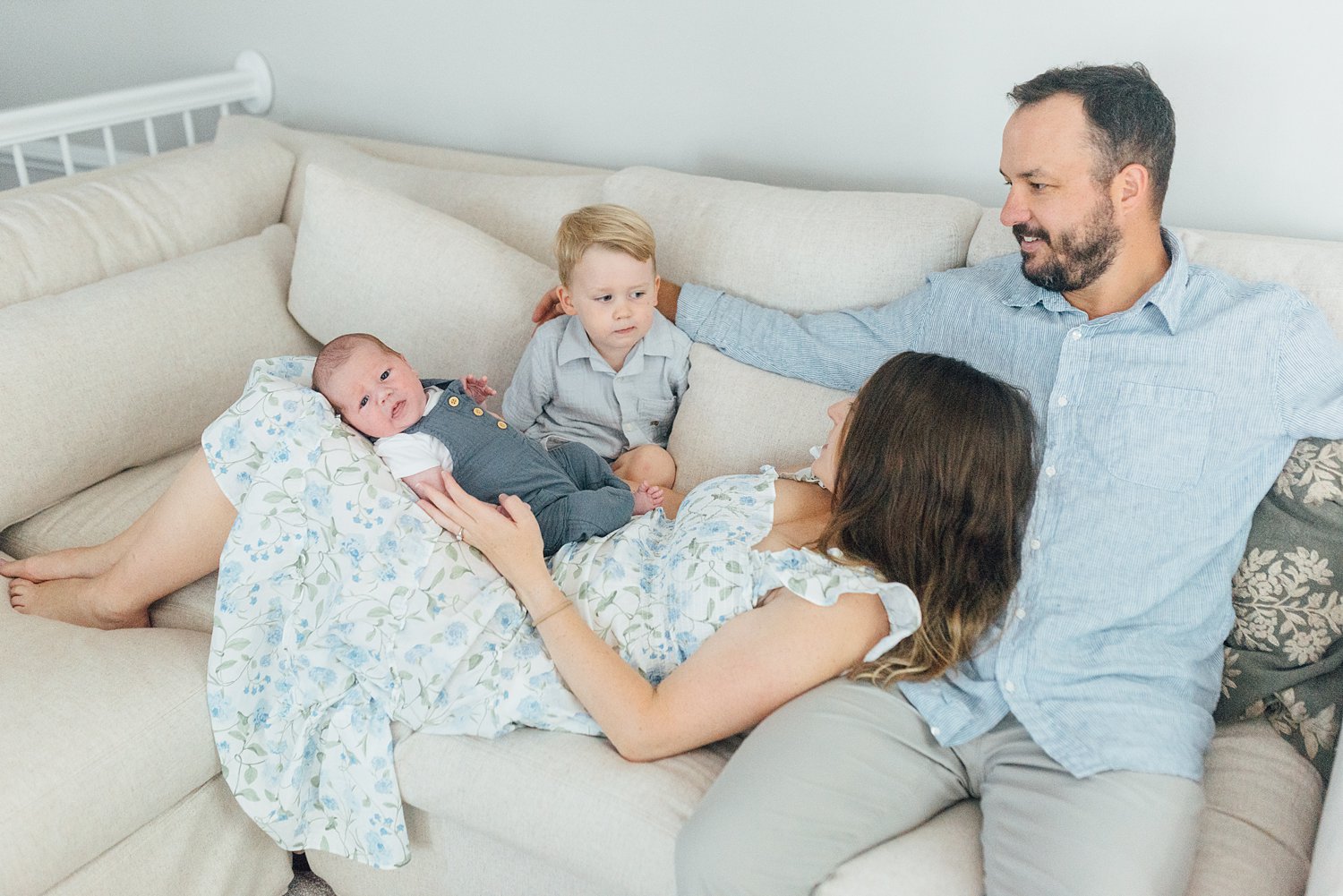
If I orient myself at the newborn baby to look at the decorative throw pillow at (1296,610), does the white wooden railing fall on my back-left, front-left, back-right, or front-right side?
back-left

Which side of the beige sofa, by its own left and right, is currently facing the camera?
front

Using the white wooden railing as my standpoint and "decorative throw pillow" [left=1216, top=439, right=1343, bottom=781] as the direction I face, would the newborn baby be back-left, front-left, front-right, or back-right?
front-right

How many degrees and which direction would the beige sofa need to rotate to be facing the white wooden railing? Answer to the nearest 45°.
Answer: approximately 135° to its right
